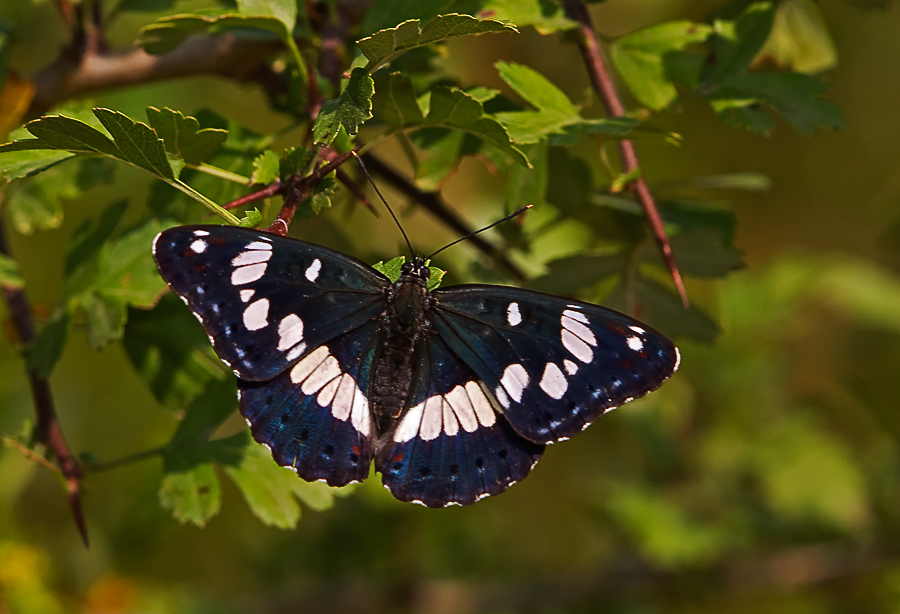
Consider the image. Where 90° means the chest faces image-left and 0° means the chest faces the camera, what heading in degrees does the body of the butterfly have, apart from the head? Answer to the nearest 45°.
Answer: approximately 180°
